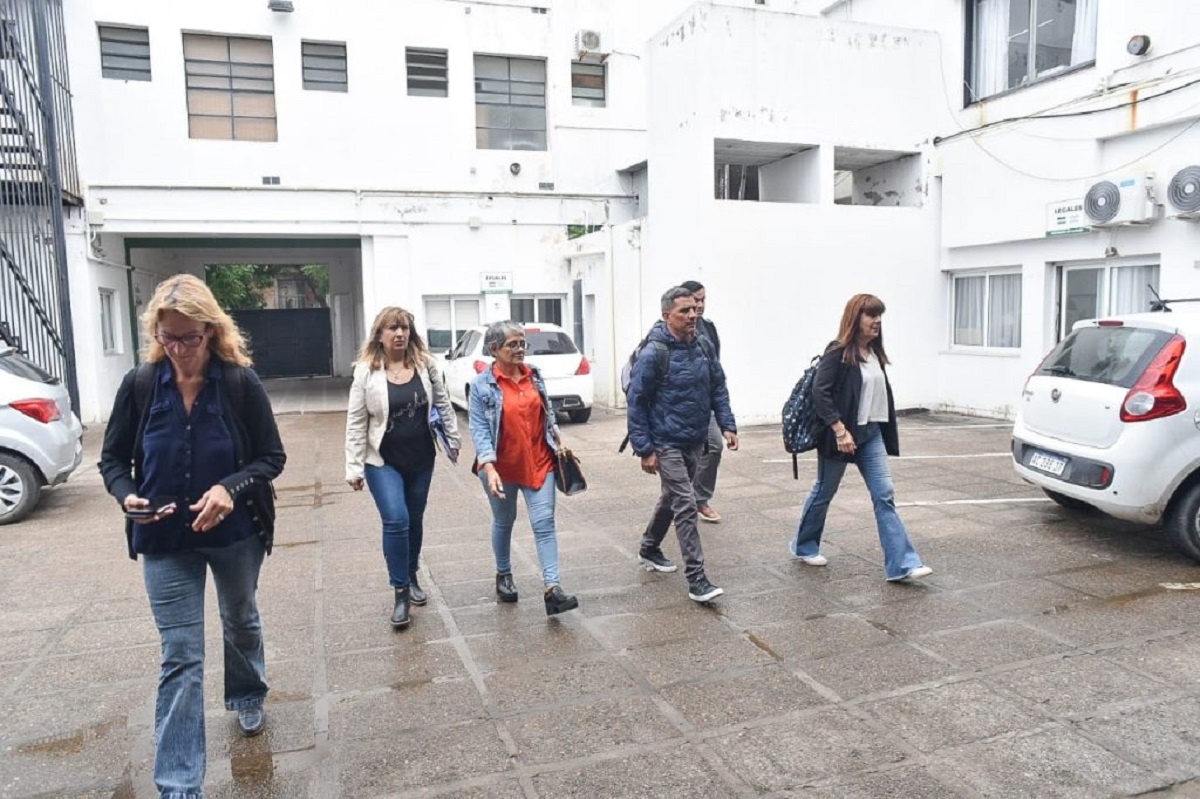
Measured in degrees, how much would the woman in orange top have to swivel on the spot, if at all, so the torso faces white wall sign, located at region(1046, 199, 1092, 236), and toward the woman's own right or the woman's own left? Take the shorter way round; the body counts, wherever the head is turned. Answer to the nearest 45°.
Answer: approximately 90° to the woman's own left

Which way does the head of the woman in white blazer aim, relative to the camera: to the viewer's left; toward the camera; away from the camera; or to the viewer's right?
toward the camera

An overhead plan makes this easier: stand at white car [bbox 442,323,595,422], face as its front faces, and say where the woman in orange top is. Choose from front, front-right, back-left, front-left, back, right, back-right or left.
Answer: back-left

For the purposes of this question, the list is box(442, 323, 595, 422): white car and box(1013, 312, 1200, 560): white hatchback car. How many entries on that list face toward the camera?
0

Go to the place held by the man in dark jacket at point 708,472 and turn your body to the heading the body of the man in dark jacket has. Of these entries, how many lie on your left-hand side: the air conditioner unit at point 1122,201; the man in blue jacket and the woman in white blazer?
1

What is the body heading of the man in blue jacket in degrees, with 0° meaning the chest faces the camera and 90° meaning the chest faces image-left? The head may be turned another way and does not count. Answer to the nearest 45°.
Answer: approximately 315°

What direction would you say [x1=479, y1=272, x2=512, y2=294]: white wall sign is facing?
toward the camera

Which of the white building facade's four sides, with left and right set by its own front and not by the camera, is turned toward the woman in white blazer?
front

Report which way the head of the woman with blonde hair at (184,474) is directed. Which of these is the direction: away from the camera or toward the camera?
toward the camera

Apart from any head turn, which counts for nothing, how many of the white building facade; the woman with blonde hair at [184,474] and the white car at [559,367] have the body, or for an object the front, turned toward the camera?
2

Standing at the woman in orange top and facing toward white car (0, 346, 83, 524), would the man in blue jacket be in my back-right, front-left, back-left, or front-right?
back-right

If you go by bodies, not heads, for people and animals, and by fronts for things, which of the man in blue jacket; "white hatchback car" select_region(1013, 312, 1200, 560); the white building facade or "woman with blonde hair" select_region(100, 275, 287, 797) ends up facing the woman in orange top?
the white building facade

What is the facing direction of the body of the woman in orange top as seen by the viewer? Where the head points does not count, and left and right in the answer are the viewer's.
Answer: facing the viewer and to the right of the viewer

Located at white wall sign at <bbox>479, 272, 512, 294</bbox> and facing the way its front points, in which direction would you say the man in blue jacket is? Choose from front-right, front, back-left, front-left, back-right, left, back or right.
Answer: front
